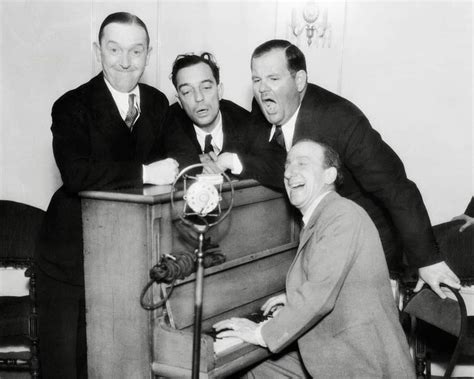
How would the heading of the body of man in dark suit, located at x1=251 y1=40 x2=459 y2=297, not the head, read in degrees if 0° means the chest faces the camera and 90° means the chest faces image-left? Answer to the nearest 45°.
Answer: approximately 45°

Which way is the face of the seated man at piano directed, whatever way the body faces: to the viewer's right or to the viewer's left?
to the viewer's left

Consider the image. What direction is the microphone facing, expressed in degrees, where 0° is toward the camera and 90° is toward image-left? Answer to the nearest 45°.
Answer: approximately 0°

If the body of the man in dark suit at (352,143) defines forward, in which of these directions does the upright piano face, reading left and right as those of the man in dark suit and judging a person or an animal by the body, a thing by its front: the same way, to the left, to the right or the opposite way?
to the left

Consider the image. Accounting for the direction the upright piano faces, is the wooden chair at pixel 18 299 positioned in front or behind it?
behind

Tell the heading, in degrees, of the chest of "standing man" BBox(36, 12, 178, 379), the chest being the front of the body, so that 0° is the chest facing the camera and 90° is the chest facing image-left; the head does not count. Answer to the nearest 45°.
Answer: approximately 315°

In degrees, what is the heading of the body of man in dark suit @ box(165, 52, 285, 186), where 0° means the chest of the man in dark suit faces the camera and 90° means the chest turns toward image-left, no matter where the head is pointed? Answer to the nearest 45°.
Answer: approximately 0°

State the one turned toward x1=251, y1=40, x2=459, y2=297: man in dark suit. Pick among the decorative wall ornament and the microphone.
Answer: the decorative wall ornament

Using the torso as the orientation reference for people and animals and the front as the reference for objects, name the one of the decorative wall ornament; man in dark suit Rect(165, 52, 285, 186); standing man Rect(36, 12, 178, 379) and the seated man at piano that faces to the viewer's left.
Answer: the seated man at piano

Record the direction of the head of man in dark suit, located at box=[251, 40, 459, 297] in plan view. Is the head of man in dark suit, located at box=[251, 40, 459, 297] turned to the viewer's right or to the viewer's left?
to the viewer's left

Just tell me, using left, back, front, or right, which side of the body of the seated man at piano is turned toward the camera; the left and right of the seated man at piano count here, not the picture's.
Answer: left
